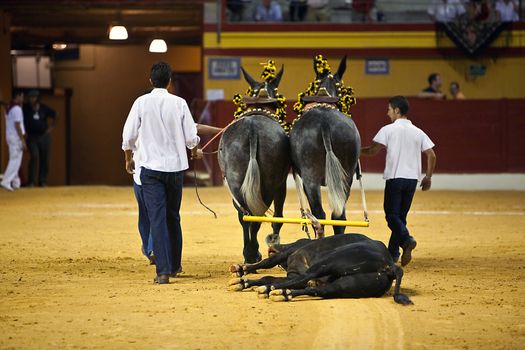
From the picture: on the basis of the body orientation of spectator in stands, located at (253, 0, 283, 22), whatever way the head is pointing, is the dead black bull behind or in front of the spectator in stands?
in front

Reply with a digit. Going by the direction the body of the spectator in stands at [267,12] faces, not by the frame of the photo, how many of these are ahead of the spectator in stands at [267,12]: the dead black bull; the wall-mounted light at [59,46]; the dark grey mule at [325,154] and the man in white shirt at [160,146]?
3

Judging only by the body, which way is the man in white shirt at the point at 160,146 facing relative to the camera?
away from the camera

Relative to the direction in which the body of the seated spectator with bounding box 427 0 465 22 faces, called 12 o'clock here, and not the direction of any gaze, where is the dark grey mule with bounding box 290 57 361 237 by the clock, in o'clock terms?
The dark grey mule is roughly at 12 o'clock from the seated spectator.

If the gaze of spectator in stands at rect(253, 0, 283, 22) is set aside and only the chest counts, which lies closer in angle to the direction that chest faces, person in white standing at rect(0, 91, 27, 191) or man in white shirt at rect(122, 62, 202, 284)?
the man in white shirt

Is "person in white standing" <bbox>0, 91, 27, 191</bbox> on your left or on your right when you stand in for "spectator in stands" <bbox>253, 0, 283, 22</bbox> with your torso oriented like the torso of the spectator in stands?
on your right

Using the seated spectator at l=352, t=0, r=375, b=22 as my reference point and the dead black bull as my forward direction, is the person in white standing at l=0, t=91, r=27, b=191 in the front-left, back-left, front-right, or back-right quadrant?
front-right

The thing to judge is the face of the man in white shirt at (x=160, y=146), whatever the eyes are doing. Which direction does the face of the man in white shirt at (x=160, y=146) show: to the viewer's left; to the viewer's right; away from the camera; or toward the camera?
away from the camera

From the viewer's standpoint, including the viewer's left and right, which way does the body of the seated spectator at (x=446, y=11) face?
facing the viewer

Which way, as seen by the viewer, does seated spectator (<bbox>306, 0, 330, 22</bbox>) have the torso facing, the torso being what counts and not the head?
toward the camera

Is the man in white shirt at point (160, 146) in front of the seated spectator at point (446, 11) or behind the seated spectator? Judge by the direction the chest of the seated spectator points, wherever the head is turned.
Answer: in front

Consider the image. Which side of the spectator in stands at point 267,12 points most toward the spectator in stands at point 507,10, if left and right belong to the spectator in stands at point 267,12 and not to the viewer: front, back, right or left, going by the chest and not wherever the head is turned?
left

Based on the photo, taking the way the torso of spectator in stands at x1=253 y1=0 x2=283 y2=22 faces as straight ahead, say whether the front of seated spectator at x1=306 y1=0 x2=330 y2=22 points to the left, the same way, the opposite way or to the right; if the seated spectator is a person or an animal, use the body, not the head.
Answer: the same way

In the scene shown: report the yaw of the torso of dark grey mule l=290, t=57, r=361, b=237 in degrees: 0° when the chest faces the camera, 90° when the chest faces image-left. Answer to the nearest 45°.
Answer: approximately 180°
